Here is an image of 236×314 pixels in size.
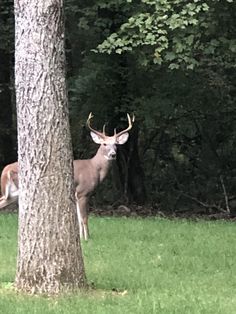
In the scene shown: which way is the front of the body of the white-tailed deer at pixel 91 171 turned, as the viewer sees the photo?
to the viewer's right

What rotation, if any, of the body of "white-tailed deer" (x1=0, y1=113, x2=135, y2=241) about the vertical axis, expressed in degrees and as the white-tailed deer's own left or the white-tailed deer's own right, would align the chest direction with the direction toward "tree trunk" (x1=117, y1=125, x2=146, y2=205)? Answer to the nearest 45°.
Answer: approximately 90° to the white-tailed deer's own left

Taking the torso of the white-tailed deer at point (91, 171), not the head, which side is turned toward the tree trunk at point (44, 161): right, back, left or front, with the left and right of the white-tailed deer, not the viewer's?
right
